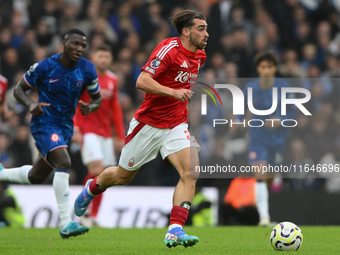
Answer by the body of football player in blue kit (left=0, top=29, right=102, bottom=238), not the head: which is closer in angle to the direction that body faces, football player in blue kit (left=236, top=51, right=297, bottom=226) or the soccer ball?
the soccer ball

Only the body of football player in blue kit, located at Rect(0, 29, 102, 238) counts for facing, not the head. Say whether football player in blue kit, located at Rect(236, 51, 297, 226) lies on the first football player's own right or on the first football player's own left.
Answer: on the first football player's own left

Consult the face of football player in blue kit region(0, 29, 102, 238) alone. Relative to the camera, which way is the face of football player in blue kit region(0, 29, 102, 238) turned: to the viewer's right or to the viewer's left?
to the viewer's right

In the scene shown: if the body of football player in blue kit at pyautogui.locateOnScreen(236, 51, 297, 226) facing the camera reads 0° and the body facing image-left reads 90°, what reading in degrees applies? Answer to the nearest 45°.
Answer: approximately 0°

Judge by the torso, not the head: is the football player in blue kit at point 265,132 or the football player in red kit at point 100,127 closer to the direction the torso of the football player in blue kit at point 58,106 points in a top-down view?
the football player in blue kit

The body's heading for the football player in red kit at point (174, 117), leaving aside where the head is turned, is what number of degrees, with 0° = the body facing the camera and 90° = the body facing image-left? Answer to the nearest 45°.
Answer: approximately 315°

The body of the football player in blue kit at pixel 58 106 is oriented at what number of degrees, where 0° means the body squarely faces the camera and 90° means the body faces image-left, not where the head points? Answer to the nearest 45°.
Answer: approximately 315°

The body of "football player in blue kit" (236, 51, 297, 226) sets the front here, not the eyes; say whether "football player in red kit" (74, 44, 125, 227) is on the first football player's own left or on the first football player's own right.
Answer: on the first football player's own right

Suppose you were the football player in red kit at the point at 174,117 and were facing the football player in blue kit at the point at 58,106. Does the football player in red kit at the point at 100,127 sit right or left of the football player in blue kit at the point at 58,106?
right

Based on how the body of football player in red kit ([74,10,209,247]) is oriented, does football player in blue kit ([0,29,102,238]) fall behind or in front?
behind

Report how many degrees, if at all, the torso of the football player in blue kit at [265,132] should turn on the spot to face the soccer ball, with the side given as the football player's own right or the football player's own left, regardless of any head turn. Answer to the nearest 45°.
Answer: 0° — they already face it
